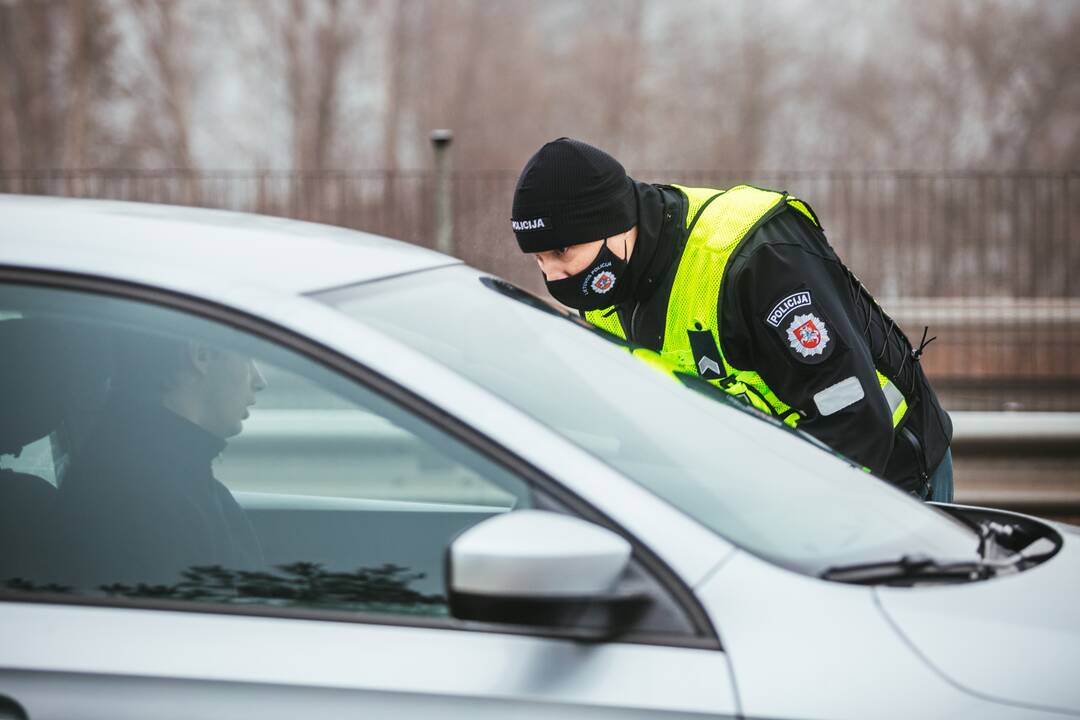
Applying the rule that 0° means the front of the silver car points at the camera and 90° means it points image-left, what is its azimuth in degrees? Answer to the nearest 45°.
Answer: approximately 270°

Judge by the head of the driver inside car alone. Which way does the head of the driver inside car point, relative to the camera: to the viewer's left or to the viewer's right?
to the viewer's right

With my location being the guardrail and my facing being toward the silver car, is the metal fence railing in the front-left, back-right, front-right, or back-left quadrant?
back-right

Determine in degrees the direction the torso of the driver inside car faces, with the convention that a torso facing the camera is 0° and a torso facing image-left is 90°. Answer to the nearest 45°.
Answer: approximately 270°
